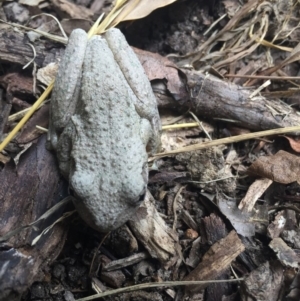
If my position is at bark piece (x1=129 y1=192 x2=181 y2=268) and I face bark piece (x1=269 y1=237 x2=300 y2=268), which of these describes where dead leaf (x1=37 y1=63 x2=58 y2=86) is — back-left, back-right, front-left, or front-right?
back-left

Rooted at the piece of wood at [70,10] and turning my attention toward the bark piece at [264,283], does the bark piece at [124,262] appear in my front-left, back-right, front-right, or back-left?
front-right

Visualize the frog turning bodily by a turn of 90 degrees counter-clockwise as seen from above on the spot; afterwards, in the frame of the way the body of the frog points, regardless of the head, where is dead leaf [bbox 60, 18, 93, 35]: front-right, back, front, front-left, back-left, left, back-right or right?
left

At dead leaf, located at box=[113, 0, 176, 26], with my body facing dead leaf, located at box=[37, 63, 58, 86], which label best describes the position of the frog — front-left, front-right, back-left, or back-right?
front-left

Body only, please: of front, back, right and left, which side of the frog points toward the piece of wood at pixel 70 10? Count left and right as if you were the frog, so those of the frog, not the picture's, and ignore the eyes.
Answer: back

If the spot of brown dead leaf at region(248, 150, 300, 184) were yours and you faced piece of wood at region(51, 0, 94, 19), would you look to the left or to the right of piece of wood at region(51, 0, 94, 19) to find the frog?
left

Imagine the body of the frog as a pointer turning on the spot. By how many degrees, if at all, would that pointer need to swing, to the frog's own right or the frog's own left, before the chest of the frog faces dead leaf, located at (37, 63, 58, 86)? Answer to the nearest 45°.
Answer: approximately 180°

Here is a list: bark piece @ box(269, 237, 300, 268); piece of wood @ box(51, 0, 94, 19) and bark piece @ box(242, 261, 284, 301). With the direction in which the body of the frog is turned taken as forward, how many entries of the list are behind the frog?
1

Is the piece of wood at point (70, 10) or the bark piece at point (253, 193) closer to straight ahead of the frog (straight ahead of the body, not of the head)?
the bark piece

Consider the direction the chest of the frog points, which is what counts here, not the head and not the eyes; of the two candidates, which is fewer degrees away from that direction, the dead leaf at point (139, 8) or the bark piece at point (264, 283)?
the bark piece

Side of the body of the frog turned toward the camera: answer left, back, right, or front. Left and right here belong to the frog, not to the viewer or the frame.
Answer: front

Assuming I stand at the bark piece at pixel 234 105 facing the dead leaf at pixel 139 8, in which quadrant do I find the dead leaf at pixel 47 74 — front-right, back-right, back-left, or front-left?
front-left
